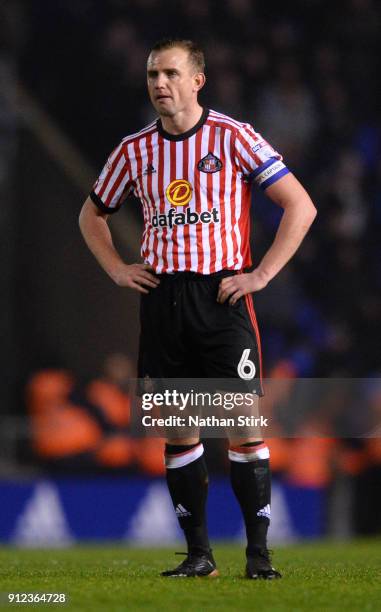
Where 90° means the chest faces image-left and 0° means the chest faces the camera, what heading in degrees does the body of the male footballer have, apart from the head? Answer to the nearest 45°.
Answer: approximately 45°
